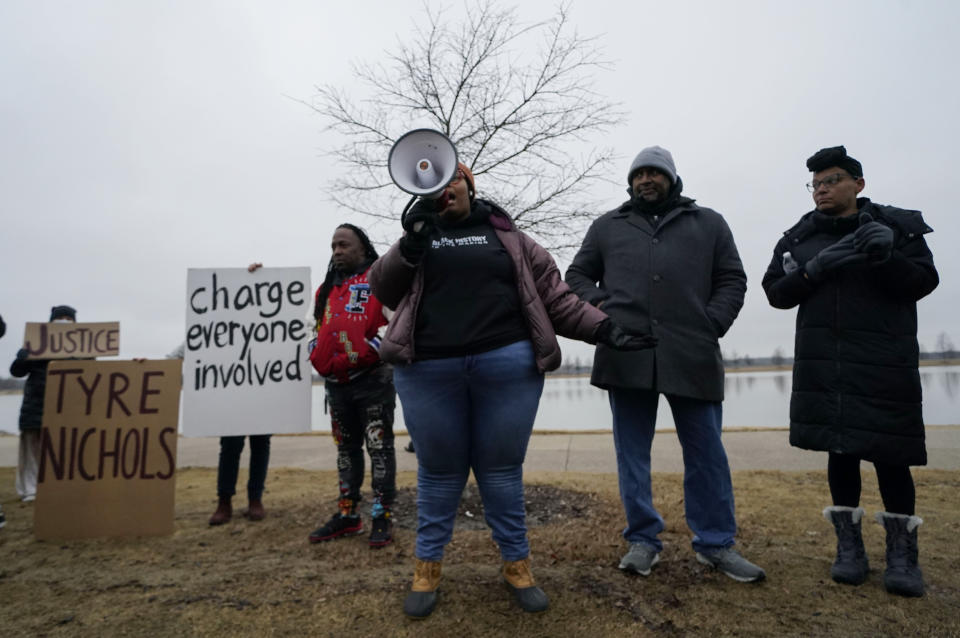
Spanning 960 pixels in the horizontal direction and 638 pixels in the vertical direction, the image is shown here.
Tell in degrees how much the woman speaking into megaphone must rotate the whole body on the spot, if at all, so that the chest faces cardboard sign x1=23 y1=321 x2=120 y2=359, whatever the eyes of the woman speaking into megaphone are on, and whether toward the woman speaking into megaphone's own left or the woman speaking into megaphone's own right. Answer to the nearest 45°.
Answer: approximately 135° to the woman speaking into megaphone's own right

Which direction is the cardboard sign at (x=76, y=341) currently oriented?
toward the camera

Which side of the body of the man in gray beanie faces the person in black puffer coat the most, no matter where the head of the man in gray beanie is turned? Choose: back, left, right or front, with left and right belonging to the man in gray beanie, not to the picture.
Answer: left

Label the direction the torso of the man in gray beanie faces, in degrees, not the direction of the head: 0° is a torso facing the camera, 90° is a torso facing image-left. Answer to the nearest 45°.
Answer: approximately 0°

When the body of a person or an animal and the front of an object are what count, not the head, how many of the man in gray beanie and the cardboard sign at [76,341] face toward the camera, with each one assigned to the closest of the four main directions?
2

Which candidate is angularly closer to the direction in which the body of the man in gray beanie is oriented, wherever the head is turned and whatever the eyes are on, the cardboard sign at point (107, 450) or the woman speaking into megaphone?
the woman speaking into megaphone

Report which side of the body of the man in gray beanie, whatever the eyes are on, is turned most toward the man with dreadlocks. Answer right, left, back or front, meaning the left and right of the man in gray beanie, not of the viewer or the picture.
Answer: right

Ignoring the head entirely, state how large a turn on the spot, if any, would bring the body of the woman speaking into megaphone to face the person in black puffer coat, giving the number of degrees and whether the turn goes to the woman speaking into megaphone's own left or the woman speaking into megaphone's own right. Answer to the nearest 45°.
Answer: approximately 90° to the woman speaking into megaphone's own left

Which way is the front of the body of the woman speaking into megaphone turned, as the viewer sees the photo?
toward the camera

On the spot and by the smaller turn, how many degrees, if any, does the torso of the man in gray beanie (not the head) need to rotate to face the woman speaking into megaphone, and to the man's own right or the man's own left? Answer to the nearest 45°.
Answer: approximately 45° to the man's own right

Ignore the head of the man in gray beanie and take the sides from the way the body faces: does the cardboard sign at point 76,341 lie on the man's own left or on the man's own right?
on the man's own right

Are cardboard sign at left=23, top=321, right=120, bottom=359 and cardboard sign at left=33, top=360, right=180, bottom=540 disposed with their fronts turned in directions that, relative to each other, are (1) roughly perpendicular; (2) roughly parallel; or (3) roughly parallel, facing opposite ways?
roughly parallel

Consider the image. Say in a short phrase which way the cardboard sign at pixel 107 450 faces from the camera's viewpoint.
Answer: facing the viewer

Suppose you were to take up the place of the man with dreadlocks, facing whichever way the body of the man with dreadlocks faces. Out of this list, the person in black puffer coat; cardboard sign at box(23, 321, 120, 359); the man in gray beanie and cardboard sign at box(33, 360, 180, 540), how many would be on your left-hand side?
2

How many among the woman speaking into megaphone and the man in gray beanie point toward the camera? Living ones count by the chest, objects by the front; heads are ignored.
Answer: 2

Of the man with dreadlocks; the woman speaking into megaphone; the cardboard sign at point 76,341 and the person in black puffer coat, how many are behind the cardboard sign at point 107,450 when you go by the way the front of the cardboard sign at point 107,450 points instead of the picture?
1

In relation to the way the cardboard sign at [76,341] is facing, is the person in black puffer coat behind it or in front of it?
in front
